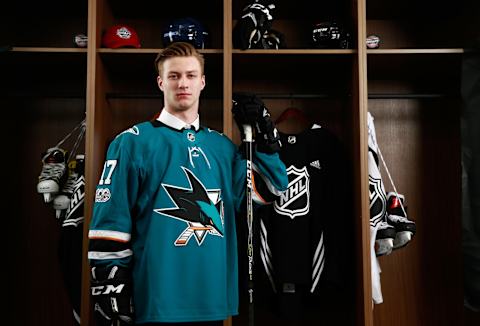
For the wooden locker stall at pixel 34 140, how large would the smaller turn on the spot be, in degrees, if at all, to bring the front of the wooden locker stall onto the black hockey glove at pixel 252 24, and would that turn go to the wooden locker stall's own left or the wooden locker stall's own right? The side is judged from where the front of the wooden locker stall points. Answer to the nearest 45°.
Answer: approximately 45° to the wooden locker stall's own left

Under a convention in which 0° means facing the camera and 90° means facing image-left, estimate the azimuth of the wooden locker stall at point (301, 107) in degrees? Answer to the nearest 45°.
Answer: approximately 0°

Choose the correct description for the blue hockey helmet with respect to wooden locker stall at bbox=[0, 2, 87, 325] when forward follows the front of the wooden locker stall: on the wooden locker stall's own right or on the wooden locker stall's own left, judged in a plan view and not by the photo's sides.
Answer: on the wooden locker stall's own left

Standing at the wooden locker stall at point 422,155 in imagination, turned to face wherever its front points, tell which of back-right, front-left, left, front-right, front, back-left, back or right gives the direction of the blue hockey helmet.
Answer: front-right

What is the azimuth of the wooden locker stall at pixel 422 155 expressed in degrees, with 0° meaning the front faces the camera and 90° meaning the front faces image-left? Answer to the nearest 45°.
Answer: approximately 0°

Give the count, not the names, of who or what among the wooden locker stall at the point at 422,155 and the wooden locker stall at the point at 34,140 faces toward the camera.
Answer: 2

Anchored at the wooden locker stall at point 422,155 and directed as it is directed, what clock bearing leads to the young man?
The young man is roughly at 1 o'clock from the wooden locker stall.

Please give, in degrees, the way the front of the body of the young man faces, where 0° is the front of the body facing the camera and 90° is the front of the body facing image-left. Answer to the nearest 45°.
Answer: approximately 315°
